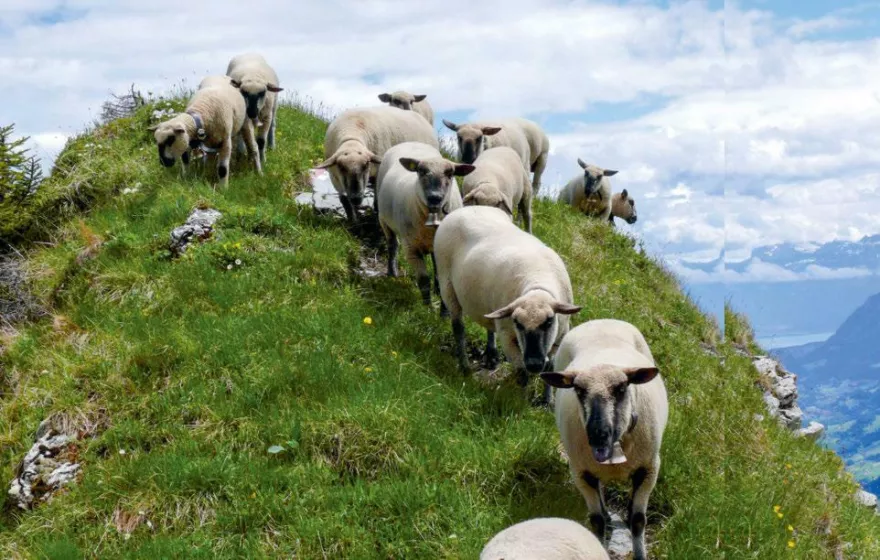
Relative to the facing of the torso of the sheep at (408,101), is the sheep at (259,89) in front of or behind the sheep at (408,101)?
in front

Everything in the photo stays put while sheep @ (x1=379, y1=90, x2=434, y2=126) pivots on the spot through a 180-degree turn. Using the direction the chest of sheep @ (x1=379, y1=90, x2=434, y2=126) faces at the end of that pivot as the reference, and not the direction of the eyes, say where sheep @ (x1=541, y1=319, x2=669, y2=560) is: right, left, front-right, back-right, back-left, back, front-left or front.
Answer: back-right

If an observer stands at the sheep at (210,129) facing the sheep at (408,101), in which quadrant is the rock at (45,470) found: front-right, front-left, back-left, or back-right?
back-right

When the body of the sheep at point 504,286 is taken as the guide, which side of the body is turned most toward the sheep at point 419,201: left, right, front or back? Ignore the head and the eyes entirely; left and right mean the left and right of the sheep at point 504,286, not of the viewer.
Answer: back

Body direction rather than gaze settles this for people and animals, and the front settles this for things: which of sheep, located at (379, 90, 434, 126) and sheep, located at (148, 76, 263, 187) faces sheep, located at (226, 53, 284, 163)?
sheep, located at (379, 90, 434, 126)

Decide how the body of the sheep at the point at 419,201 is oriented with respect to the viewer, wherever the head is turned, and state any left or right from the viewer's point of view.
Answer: facing the viewer and to the right of the viewer

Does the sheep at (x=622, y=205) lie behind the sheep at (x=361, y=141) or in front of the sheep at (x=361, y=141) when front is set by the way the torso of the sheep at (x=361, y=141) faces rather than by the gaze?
behind

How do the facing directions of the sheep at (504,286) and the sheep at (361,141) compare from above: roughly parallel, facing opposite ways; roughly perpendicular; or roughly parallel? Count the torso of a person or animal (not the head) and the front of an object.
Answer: roughly perpendicular

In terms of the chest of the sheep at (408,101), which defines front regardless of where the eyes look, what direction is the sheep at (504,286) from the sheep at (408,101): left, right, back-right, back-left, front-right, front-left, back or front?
front-left

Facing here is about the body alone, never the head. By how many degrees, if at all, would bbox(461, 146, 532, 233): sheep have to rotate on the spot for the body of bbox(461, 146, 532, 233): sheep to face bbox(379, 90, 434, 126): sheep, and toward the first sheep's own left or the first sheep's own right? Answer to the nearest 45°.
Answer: approximately 135° to the first sheep's own right

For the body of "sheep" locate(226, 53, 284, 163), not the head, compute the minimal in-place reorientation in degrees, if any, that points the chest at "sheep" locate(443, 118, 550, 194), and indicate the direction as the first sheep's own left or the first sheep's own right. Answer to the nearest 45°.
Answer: approximately 90° to the first sheep's own left

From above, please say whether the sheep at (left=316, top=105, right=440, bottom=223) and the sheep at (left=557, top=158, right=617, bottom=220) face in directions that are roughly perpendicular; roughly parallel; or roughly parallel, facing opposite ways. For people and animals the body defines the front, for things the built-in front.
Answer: roughly perpendicular

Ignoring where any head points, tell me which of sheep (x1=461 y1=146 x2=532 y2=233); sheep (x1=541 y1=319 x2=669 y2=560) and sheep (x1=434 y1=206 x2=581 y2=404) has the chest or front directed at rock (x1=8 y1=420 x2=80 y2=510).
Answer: sheep (x1=461 y1=146 x2=532 y2=233)

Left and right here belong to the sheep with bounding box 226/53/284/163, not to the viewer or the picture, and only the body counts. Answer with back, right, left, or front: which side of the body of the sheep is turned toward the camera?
front

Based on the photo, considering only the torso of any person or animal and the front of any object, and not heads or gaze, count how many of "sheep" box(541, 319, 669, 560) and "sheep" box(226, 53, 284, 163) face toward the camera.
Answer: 2

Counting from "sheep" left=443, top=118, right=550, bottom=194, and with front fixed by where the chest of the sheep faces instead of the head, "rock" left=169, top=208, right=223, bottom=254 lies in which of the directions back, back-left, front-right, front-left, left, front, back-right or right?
front

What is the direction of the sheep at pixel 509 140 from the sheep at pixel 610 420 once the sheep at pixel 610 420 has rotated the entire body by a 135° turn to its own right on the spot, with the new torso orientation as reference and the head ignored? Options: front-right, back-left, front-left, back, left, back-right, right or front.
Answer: front-right

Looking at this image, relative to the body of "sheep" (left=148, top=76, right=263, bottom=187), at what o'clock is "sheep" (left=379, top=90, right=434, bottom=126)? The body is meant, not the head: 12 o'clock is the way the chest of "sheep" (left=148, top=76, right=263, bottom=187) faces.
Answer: "sheep" (left=379, top=90, right=434, bottom=126) is roughly at 6 o'clock from "sheep" (left=148, top=76, right=263, bottom=187).
